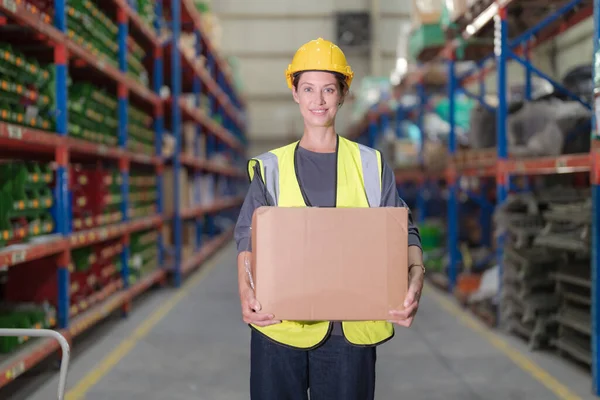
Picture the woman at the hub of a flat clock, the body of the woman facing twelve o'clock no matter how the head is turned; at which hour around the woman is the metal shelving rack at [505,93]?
The metal shelving rack is roughly at 7 o'clock from the woman.

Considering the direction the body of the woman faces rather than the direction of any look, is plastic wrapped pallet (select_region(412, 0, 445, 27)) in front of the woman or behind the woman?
behind

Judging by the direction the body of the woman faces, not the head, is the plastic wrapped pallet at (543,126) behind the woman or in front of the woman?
behind

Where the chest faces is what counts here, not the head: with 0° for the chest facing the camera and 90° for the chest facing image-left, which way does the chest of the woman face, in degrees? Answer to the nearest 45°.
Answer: approximately 0°

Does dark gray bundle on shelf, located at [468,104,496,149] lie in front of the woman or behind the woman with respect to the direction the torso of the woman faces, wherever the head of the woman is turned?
behind
